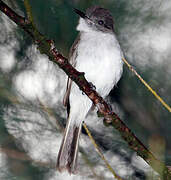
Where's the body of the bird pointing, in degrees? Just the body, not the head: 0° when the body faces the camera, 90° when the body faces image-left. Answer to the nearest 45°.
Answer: approximately 315°
